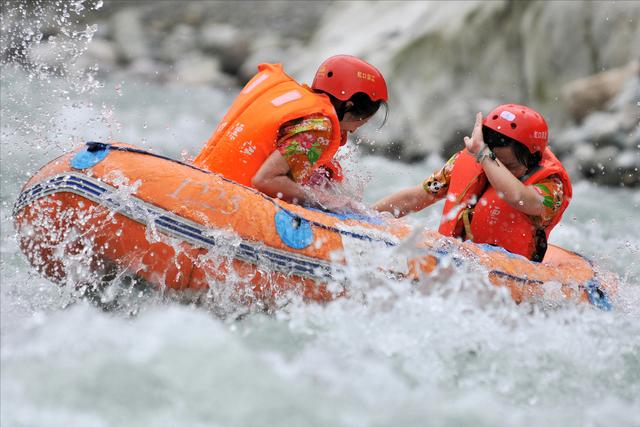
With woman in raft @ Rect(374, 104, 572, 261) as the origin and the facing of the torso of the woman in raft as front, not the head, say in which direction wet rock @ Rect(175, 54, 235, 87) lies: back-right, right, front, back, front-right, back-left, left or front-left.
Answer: right

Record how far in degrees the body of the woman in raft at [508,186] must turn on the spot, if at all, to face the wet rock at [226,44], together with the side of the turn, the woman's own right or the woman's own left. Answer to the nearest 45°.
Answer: approximately 90° to the woman's own right

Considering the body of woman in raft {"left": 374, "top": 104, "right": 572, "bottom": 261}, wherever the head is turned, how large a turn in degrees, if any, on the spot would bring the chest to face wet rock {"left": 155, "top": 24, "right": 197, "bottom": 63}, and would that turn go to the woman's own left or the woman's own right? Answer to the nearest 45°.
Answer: approximately 90° to the woman's own right

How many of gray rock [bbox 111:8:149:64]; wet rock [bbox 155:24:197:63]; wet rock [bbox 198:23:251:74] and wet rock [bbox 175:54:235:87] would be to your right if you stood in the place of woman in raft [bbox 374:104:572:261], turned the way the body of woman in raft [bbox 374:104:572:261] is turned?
4

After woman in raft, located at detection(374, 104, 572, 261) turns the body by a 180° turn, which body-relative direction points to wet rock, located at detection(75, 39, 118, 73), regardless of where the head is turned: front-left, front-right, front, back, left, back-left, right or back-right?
left

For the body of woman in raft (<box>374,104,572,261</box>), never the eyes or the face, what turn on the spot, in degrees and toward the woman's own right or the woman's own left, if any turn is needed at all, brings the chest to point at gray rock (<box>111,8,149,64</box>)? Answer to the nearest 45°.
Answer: approximately 90° to the woman's own right

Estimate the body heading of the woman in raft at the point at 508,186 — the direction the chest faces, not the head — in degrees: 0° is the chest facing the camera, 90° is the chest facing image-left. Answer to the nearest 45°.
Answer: approximately 45°

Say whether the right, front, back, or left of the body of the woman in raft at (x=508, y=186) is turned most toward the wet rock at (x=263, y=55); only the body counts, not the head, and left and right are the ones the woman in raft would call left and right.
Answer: right

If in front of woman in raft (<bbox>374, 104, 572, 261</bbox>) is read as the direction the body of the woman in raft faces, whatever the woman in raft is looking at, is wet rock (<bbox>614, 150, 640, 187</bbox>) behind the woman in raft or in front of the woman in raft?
behind

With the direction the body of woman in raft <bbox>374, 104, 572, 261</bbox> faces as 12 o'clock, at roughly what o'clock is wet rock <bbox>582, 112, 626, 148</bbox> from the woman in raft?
The wet rock is roughly at 5 o'clock from the woman in raft.

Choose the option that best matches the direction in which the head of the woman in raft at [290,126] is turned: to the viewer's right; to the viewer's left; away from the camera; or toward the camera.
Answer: to the viewer's right
